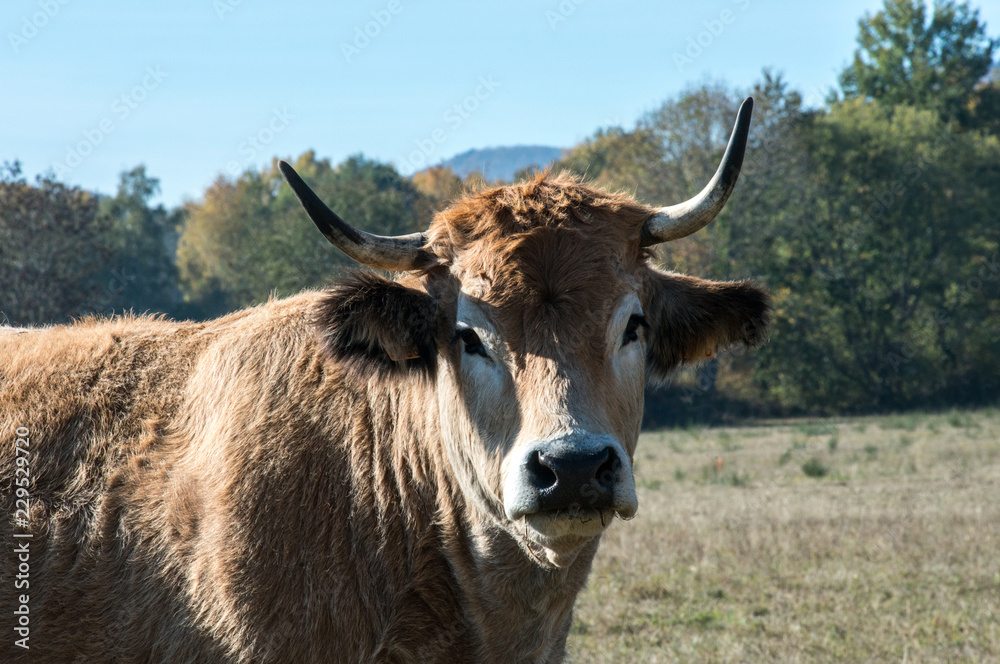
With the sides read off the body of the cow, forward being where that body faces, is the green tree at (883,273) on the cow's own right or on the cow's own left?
on the cow's own left

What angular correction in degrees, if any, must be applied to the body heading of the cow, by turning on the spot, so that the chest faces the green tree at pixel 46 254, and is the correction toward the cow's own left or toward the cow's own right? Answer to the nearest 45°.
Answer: approximately 135° to the cow's own left

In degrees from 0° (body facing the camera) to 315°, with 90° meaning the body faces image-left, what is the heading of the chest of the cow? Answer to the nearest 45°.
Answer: approximately 315°
